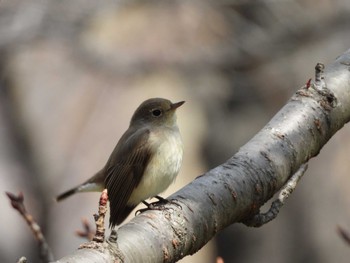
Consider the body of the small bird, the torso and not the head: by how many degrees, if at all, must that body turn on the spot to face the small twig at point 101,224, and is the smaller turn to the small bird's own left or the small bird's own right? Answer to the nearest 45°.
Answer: approximately 90° to the small bird's own right

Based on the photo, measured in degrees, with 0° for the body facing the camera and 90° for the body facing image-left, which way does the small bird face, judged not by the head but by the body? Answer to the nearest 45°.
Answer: approximately 270°
